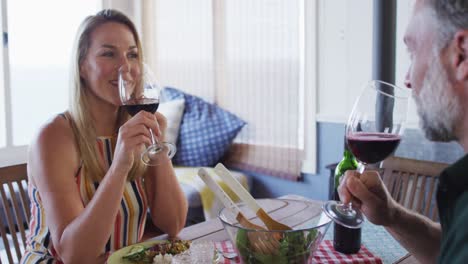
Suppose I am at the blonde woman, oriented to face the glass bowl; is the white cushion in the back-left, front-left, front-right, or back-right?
back-left

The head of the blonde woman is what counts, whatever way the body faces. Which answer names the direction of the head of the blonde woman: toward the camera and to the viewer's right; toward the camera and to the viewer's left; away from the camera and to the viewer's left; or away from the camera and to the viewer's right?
toward the camera and to the viewer's right

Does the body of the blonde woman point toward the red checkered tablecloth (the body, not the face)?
yes

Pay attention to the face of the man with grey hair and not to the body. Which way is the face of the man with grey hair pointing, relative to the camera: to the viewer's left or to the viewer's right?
to the viewer's left

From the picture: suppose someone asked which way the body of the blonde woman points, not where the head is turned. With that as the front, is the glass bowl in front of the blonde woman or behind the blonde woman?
in front

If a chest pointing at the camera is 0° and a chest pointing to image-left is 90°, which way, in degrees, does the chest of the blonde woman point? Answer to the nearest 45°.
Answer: approximately 315°

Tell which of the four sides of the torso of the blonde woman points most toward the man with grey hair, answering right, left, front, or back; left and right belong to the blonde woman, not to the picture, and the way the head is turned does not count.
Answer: front

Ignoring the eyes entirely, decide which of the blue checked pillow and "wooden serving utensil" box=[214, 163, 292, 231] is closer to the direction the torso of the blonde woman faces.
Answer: the wooden serving utensil

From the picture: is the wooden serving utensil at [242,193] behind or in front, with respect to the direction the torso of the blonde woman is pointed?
in front
